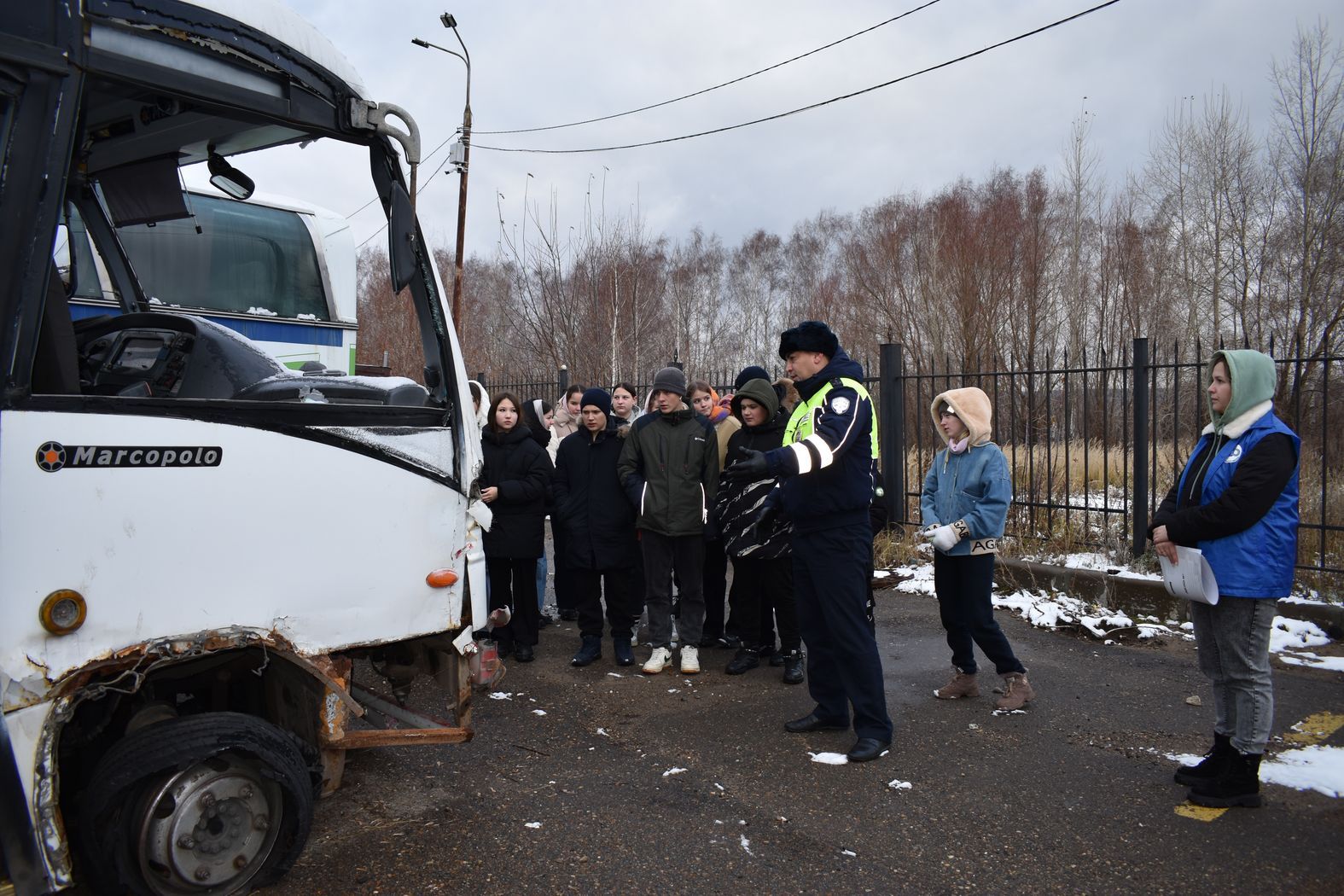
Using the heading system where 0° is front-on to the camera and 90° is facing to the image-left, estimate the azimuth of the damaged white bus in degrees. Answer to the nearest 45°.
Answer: approximately 270°

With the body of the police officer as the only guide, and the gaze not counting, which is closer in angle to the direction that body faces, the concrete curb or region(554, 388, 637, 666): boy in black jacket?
the boy in black jacket

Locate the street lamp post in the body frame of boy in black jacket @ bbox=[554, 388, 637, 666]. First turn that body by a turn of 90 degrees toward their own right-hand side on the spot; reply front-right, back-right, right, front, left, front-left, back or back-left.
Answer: right

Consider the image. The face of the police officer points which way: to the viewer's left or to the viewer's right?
to the viewer's left

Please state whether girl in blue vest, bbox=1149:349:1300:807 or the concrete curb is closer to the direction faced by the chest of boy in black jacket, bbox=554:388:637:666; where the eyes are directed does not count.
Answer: the girl in blue vest

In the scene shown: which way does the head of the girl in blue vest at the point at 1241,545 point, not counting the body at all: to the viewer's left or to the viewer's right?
to the viewer's left

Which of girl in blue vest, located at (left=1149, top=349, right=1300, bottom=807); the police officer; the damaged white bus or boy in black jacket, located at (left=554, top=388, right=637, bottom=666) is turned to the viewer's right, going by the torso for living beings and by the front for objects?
the damaged white bus

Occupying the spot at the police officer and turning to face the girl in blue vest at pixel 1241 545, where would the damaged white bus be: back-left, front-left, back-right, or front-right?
back-right

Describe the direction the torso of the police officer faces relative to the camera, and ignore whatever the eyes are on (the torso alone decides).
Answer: to the viewer's left

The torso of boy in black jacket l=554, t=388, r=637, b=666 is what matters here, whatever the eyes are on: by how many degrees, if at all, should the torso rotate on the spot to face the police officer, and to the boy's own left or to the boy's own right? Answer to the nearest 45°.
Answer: approximately 45° to the boy's own left

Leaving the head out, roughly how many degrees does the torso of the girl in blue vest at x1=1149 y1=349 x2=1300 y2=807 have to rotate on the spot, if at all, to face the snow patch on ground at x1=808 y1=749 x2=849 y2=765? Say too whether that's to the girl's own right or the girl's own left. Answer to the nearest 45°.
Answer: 0° — they already face it

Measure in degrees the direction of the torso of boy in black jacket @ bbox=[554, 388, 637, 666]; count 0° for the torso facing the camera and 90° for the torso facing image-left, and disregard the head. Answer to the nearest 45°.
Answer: approximately 0°

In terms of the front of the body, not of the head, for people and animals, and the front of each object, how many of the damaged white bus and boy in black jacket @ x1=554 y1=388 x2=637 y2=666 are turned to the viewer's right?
1
